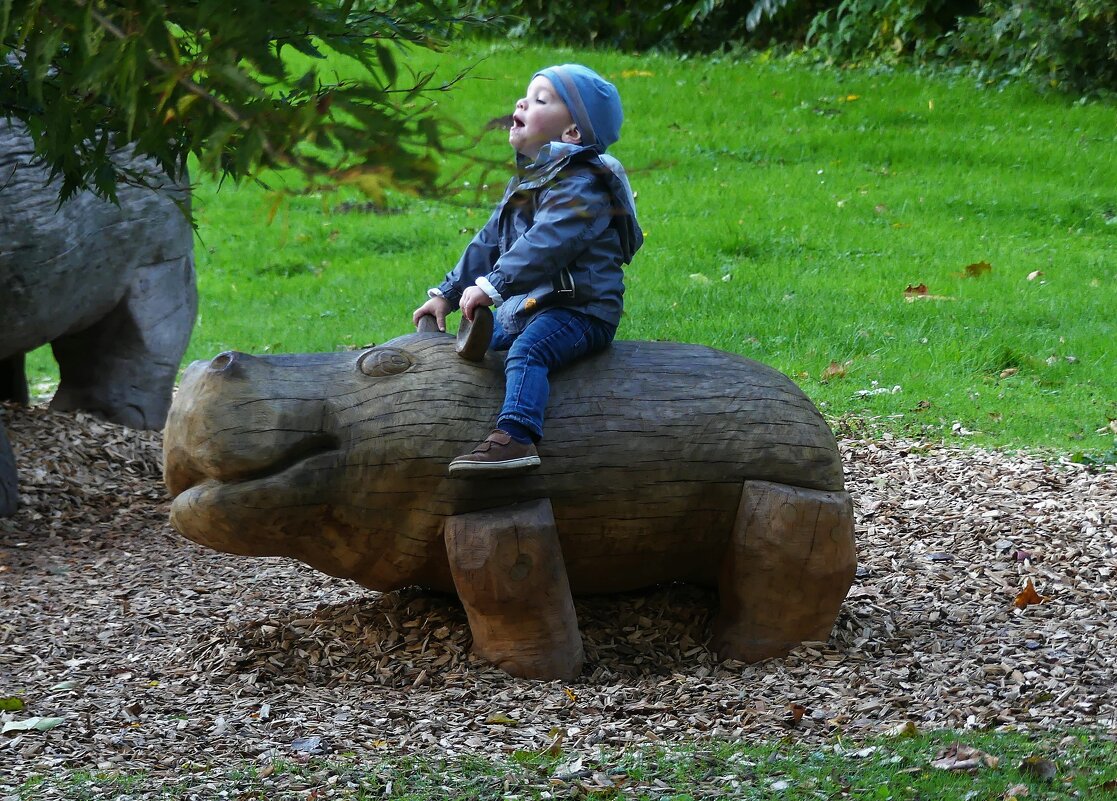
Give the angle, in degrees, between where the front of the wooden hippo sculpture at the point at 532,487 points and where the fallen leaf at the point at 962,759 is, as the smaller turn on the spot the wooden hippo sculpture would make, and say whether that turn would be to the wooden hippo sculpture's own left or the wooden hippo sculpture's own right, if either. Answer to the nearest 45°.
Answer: approximately 135° to the wooden hippo sculpture's own left

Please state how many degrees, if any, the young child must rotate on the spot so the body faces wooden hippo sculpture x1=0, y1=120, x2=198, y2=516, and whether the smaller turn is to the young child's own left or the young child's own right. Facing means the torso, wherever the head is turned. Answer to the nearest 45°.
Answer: approximately 45° to the young child's own right

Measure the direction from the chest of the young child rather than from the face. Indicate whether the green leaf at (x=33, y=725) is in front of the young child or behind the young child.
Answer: in front

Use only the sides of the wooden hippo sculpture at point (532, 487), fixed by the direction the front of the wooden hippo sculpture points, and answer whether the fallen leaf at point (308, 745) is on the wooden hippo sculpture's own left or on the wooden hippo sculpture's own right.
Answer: on the wooden hippo sculpture's own left

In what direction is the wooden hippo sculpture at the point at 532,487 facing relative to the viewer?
to the viewer's left

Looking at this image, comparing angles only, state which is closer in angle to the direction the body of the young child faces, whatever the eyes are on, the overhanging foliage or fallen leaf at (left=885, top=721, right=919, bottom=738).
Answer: the overhanging foliage

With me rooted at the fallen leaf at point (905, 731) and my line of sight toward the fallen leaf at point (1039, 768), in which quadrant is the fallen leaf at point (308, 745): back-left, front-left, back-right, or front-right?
back-right

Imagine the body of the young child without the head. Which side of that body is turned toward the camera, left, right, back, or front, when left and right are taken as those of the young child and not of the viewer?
left

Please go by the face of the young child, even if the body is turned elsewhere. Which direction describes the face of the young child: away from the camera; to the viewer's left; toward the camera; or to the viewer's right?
to the viewer's left

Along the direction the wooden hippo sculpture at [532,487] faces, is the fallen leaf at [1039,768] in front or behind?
behind

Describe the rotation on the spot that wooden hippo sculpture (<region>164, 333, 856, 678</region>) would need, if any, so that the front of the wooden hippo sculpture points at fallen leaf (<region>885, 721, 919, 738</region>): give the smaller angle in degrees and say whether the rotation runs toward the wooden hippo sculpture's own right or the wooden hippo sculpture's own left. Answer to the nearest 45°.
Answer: approximately 135° to the wooden hippo sculpture's own left
